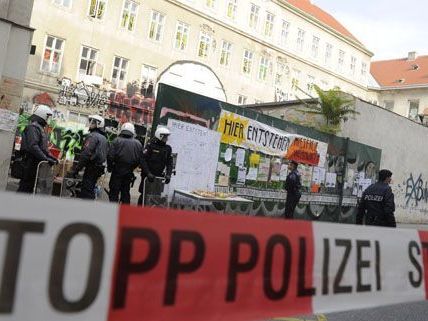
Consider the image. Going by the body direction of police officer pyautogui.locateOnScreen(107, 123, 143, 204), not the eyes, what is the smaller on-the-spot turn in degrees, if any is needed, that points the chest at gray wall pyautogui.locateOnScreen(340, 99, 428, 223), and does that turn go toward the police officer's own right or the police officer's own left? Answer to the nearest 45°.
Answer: approximately 45° to the police officer's own right

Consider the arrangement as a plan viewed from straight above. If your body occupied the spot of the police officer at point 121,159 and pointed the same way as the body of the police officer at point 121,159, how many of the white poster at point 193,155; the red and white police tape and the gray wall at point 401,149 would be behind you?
1

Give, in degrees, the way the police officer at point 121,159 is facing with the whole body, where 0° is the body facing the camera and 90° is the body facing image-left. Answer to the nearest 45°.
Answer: approximately 180°

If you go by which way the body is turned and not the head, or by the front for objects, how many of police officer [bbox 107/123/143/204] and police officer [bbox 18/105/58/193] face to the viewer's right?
1

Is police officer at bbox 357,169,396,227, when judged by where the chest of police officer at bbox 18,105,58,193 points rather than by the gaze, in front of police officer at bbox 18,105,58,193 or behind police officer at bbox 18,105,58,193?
in front

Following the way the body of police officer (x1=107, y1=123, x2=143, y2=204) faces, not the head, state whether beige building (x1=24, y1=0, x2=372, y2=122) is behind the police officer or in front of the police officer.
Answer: in front

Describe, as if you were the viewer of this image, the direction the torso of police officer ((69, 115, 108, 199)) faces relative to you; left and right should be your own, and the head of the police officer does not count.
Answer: facing to the left of the viewer

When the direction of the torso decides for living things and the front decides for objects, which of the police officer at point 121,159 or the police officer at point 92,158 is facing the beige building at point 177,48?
the police officer at point 121,159

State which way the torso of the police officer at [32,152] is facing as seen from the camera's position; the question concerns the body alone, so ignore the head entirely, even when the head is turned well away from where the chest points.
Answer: to the viewer's right

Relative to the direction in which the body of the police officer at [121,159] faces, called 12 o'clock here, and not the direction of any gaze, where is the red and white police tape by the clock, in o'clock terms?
The red and white police tape is roughly at 6 o'clock from the police officer.
